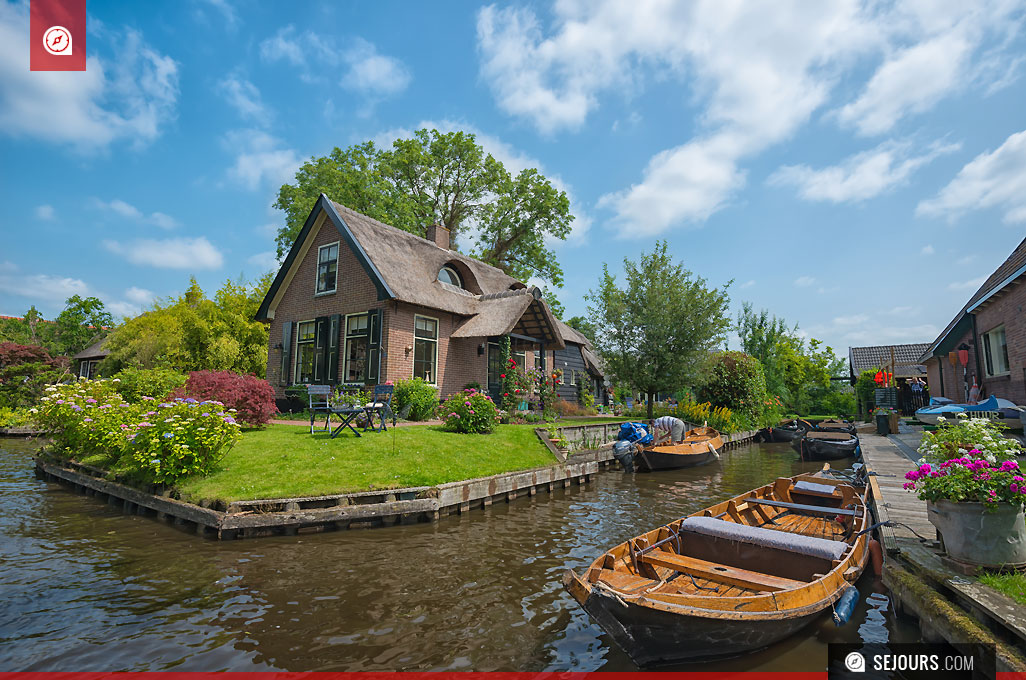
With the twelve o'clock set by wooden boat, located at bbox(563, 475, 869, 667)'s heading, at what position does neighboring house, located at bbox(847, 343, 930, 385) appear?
The neighboring house is roughly at 5 o'clock from the wooden boat.

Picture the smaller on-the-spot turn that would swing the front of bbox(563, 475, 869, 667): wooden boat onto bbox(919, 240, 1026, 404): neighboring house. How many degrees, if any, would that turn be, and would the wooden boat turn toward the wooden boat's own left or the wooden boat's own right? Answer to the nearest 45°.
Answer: approximately 180°

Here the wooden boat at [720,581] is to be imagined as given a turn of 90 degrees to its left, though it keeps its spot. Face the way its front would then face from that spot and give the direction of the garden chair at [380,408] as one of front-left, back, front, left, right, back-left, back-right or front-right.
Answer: back

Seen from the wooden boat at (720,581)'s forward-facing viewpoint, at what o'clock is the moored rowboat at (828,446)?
The moored rowboat is roughly at 5 o'clock from the wooden boat.

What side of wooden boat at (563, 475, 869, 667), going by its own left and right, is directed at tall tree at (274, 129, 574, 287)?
right

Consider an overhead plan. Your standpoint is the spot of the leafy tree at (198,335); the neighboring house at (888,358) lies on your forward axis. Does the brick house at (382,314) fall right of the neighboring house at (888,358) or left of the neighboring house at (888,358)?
right

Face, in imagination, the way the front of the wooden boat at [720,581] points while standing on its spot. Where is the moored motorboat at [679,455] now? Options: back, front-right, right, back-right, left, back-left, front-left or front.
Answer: back-right

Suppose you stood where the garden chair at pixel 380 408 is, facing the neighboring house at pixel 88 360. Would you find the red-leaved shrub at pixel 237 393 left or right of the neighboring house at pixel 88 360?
left

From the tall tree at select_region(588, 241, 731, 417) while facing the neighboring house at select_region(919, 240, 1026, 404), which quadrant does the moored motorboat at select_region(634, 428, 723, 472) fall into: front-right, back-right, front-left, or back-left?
front-right

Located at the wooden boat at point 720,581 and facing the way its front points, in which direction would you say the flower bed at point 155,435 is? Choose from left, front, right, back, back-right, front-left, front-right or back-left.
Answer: front-right

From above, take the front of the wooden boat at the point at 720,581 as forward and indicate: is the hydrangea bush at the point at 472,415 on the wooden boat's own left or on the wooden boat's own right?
on the wooden boat's own right

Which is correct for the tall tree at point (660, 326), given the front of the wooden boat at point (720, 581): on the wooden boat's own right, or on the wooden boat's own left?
on the wooden boat's own right

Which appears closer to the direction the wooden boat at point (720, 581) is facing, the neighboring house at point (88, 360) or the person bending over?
the neighboring house

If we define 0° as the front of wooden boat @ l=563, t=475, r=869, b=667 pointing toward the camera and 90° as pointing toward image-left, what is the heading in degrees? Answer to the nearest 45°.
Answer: approximately 45°

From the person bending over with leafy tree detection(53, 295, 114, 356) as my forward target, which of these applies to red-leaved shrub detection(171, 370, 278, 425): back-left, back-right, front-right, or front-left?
front-left
